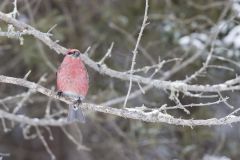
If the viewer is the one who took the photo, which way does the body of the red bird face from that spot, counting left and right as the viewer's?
facing the viewer
